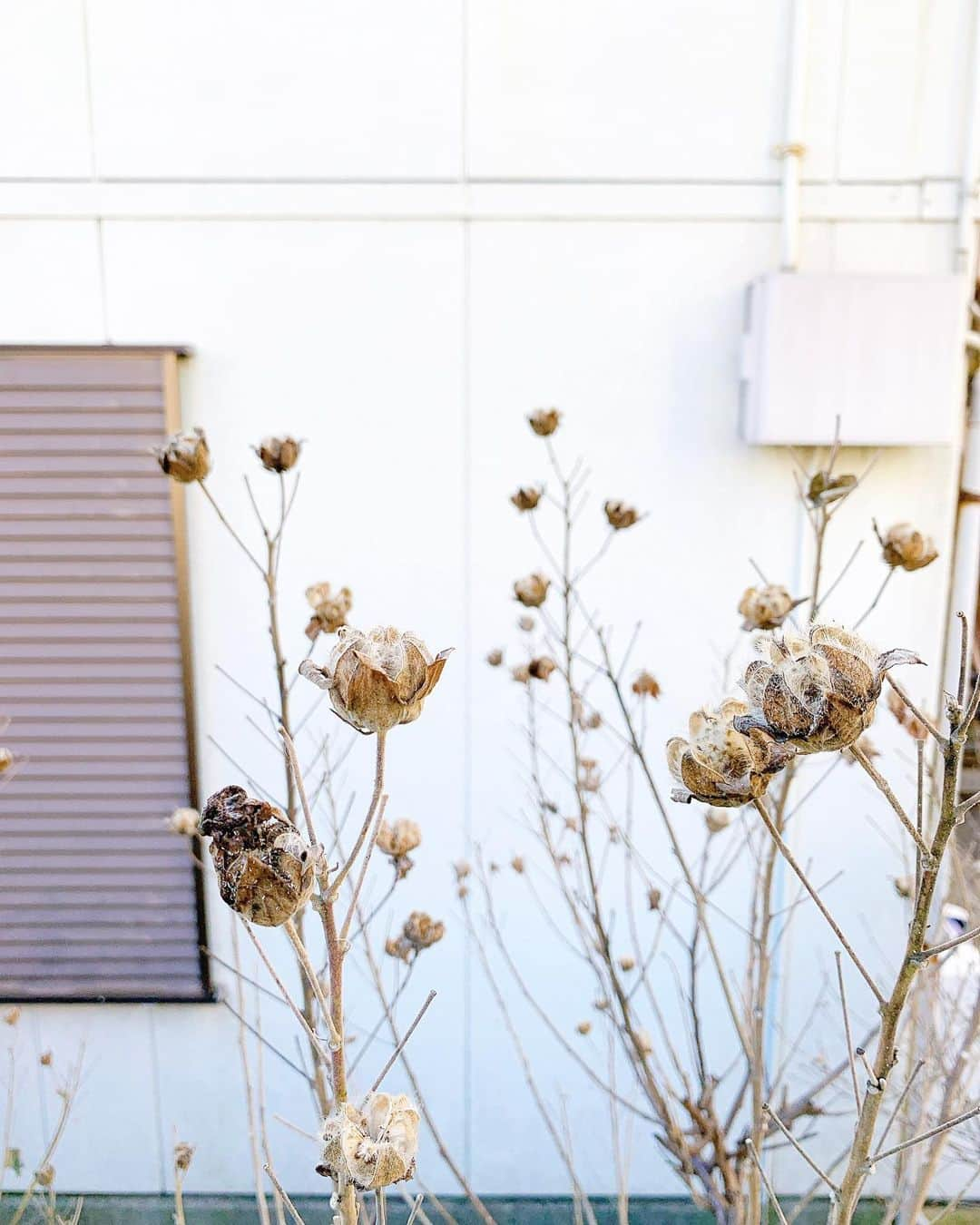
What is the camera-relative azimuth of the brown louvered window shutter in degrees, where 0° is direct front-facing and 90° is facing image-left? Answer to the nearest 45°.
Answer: approximately 0°

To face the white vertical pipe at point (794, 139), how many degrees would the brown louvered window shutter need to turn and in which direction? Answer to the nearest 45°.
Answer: approximately 45° to its left
